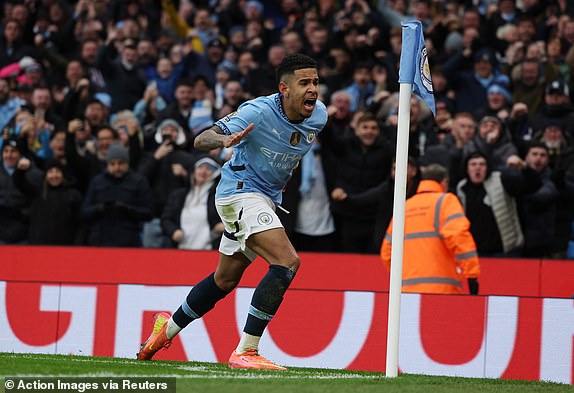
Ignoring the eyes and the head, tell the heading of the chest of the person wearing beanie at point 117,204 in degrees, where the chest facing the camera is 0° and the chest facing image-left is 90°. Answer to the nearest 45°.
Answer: approximately 0°

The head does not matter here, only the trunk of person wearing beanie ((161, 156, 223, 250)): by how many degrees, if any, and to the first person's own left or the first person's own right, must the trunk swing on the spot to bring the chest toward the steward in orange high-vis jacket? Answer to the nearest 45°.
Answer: approximately 45° to the first person's own left

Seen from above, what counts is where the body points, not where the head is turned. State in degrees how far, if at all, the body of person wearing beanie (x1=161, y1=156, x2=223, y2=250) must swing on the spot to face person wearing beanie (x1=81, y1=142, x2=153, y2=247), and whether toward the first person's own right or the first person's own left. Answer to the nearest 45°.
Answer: approximately 90° to the first person's own right

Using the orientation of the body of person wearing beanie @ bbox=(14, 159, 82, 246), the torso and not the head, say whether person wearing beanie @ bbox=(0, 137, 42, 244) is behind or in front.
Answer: behind

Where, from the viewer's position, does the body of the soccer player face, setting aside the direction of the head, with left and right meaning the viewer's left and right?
facing the viewer and to the right of the viewer

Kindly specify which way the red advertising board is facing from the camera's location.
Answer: facing the viewer

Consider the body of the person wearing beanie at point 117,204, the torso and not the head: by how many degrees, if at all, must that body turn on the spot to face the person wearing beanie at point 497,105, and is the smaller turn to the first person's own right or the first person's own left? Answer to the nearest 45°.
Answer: approximately 90° to the first person's own left

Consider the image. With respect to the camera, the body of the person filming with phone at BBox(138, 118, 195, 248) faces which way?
toward the camera

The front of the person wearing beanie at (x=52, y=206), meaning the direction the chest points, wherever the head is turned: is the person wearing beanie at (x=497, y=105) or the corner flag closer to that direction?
the corner flag

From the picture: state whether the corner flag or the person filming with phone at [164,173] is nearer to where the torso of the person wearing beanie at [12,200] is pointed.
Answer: the corner flag

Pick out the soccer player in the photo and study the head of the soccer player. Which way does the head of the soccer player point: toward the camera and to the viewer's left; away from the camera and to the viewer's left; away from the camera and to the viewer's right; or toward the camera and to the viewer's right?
toward the camera and to the viewer's right

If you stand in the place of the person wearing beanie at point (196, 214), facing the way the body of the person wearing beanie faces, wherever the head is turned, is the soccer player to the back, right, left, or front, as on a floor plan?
front
